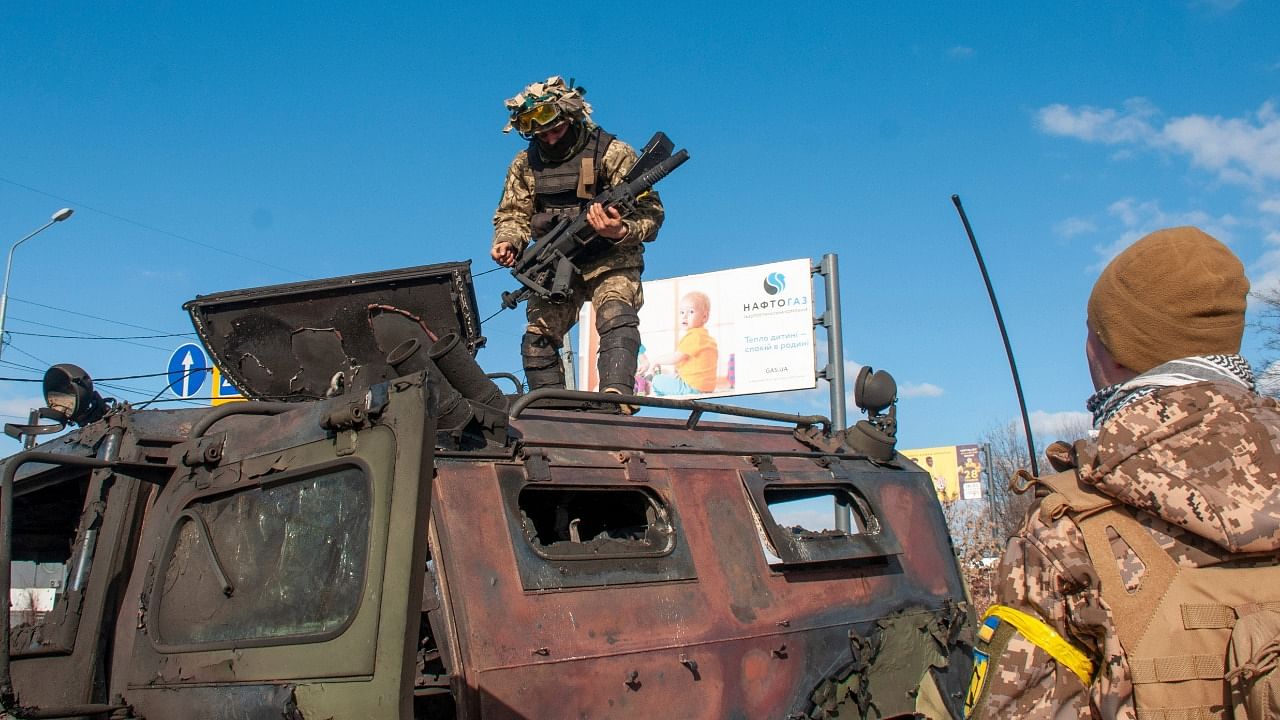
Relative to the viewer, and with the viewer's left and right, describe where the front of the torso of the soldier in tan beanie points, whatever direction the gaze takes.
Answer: facing away from the viewer and to the left of the viewer

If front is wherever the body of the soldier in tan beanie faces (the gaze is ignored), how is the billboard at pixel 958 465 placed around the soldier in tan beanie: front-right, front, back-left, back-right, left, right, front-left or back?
front-right

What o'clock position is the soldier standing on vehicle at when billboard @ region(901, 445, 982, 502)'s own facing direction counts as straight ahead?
The soldier standing on vehicle is roughly at 12 o'clock from the billboard.

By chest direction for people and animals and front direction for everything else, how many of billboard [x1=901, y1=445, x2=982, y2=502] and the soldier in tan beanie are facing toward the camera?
1

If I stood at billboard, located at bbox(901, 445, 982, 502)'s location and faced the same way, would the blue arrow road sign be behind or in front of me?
in front

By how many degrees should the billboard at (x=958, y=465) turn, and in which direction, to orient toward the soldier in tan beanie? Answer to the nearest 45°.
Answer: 0° — it already faces them

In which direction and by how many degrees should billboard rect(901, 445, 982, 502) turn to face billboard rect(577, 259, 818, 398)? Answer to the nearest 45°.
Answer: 0° — it already faces it

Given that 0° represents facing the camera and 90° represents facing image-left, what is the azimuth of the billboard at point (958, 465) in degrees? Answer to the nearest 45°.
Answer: approximately 0°

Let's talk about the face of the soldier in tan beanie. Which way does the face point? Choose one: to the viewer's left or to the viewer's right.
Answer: to the viewer's left

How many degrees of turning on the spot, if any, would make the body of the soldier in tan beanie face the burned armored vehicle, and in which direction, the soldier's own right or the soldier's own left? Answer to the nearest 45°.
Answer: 0° — they already face it

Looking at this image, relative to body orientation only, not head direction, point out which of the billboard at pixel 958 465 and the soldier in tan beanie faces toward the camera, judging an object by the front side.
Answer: the billboard

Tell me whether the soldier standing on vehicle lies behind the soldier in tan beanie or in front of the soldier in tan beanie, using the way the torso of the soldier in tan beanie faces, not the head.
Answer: in front

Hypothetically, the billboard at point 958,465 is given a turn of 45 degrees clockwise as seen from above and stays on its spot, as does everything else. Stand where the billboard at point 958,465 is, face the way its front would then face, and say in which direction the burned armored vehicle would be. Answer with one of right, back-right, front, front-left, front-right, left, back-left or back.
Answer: front-left
